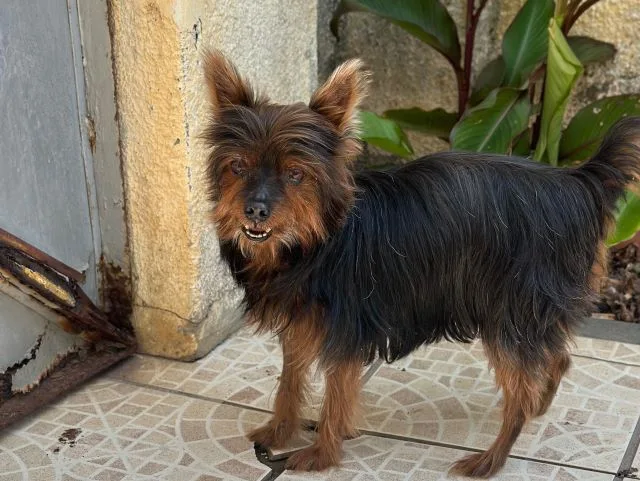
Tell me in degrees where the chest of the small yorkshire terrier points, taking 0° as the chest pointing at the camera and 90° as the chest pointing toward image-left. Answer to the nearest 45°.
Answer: approximately 90°

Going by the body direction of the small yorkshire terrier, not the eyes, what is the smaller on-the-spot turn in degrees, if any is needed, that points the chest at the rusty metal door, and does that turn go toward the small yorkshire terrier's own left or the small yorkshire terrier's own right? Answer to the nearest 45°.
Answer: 0° — it already faces it
